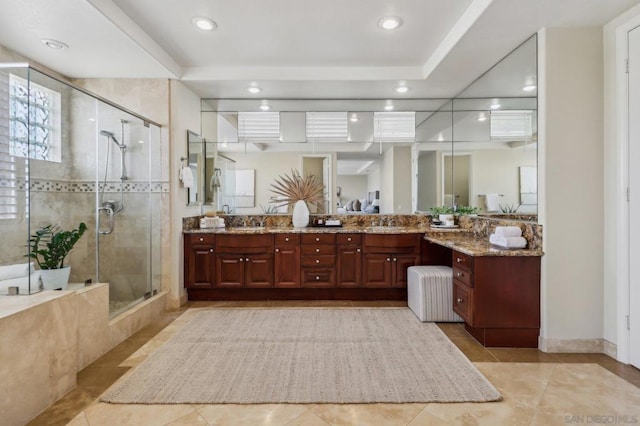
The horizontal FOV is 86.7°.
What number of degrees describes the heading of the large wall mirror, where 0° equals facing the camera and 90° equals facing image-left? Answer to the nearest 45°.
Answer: approximately 0°

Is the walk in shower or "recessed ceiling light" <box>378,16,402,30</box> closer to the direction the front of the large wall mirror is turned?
the recessed ceiling light

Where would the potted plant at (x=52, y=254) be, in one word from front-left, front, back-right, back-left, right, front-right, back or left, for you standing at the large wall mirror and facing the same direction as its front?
front-right

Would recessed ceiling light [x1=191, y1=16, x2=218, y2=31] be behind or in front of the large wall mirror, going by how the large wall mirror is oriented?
in front

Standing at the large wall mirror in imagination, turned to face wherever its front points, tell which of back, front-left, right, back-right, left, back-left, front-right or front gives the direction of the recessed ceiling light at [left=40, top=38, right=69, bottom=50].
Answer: front-right

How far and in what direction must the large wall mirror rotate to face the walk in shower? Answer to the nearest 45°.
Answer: approximately 45° to its right

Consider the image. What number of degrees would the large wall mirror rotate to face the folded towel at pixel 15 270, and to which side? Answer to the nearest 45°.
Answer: approximately 45° to its right

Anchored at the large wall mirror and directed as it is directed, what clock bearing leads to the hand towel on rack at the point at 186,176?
The hand towel on rack is roughly at 2 o'clock from the large wall mirror.

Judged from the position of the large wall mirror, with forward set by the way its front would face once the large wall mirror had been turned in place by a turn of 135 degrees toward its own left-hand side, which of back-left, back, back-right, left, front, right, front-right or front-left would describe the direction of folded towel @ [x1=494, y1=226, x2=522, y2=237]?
right
